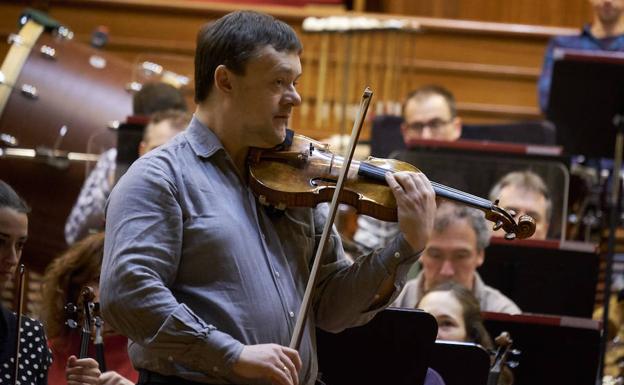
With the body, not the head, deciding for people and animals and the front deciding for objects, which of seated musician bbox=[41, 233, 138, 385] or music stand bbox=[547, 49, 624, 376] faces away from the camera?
the music stand

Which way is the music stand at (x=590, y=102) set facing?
away from the camera

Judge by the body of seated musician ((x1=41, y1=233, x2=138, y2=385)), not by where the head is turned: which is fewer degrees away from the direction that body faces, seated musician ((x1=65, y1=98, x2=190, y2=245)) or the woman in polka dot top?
the woman in polka dot top

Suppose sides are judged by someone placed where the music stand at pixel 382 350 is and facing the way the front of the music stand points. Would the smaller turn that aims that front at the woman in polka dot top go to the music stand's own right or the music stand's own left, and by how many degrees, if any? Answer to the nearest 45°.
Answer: approximately 90° to the music stand's own left

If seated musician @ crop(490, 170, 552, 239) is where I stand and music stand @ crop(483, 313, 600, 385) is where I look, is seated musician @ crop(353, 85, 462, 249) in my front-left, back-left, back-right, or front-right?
back-right

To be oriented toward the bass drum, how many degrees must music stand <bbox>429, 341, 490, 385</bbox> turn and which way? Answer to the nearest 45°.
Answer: approximately 45° to its left

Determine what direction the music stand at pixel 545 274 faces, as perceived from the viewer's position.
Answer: facing away from the viewer

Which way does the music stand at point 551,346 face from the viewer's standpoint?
away from the camera

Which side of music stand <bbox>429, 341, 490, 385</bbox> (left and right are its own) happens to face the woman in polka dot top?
left

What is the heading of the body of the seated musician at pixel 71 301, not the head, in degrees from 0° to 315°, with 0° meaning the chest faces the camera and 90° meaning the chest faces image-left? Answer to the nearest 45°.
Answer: approximately 315°

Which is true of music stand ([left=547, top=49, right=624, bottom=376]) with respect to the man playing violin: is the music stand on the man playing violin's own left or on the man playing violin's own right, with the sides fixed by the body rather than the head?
on the man playing violin's own left

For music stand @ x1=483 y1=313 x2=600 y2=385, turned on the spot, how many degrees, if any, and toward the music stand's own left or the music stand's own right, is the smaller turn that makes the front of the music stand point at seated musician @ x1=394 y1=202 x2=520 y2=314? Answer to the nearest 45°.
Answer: approximately 45° to the music stand's own left

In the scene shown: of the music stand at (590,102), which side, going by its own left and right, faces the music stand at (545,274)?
back
